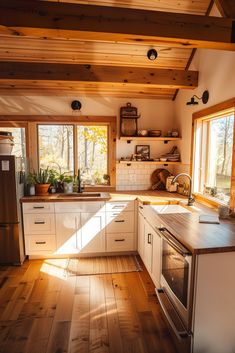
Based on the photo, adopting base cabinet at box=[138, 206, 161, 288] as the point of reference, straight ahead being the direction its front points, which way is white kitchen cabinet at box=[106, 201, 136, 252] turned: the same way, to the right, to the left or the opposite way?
to the left

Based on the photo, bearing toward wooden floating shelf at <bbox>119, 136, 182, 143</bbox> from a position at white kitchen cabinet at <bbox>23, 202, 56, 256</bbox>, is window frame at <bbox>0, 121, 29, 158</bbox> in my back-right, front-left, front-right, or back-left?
back-left

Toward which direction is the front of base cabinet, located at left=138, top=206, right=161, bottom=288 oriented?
to the viewer's left

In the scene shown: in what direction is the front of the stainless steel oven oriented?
to the viewer's left

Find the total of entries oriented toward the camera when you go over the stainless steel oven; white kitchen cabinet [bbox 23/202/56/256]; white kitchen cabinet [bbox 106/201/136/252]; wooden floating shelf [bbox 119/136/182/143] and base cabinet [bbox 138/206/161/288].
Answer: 3

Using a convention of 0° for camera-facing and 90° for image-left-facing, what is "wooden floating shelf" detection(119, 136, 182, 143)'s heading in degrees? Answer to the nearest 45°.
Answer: approximately 0°

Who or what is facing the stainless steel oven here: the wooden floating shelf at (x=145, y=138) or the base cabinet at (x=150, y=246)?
the wooden floating shelf

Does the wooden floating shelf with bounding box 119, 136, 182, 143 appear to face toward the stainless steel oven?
yes
